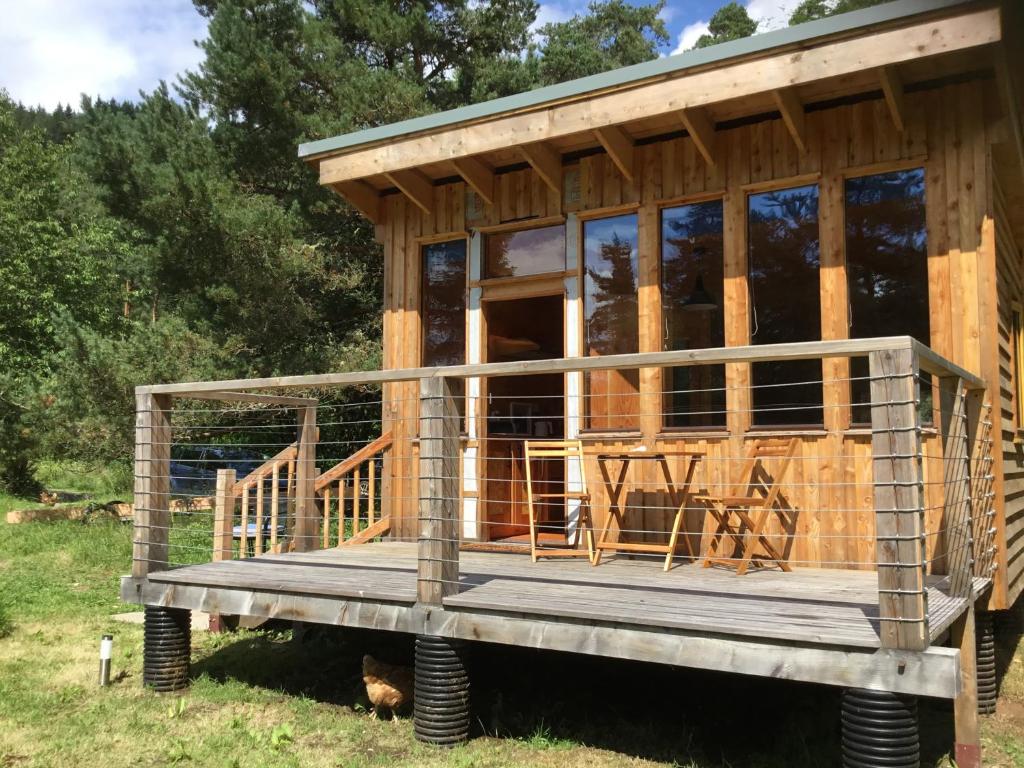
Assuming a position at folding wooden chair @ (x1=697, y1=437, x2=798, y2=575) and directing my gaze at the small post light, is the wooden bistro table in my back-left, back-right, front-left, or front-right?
front-right

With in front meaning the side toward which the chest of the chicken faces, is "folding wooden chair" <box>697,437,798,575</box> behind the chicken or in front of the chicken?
behind

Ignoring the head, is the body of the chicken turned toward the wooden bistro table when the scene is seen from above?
no

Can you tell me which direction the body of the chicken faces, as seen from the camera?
to the viewer's left

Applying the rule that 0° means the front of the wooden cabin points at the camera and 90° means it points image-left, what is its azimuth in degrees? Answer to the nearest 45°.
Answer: approximately 45°
